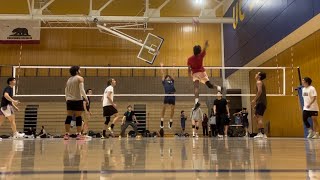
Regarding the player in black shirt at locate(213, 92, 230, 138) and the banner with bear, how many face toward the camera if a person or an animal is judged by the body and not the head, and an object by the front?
2

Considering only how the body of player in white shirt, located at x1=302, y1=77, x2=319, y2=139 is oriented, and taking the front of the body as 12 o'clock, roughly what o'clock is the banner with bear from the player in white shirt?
The banner with bear is roughly at 2 o'clock from the player in white shirt.

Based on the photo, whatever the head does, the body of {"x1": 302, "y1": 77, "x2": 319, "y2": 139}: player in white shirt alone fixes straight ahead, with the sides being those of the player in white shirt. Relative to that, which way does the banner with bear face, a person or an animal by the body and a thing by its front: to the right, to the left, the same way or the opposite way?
to the left

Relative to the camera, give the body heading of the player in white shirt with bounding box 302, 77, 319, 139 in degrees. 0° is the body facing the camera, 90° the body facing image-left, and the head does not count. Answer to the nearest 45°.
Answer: approximately 45°

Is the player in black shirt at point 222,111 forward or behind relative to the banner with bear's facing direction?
forward
